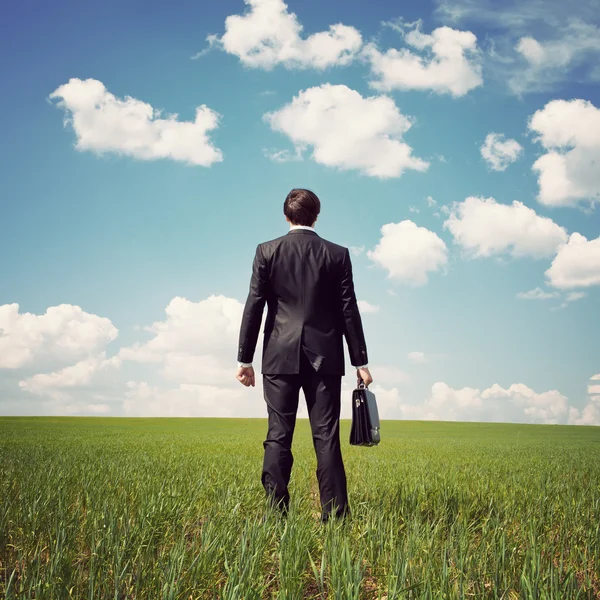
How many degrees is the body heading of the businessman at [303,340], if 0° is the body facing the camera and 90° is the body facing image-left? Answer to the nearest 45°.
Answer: approximately 180°
